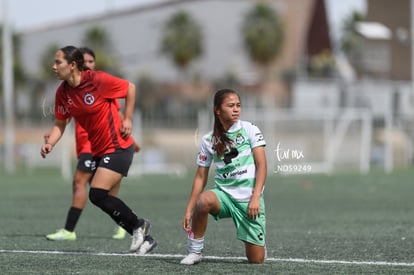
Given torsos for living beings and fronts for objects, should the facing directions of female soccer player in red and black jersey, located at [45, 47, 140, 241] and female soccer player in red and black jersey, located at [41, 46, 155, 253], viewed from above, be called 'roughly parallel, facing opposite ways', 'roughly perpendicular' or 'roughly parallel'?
roughly parallel

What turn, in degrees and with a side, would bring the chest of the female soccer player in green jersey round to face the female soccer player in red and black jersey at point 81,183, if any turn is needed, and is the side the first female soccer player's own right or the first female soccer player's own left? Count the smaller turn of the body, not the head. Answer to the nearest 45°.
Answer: approximately 135° to the first female soccer player's own right

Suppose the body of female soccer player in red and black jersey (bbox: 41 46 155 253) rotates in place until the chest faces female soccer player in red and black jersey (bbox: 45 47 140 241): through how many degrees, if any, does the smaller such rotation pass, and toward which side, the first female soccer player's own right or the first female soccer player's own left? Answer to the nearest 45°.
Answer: approximately 135° to the first female soccer player's own right

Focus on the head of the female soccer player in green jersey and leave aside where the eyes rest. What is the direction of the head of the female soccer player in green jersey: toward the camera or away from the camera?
toward the camera

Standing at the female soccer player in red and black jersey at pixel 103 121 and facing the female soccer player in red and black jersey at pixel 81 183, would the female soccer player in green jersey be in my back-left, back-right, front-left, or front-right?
back-right

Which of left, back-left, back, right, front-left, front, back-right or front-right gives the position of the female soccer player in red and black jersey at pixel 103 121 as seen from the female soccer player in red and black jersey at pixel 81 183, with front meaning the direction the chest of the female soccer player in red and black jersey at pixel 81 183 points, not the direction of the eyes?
front-left

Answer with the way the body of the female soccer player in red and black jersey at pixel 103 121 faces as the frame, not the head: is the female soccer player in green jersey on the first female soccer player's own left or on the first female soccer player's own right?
on the first female soccer player's own left

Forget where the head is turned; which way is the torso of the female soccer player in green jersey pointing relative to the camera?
toward the camera
